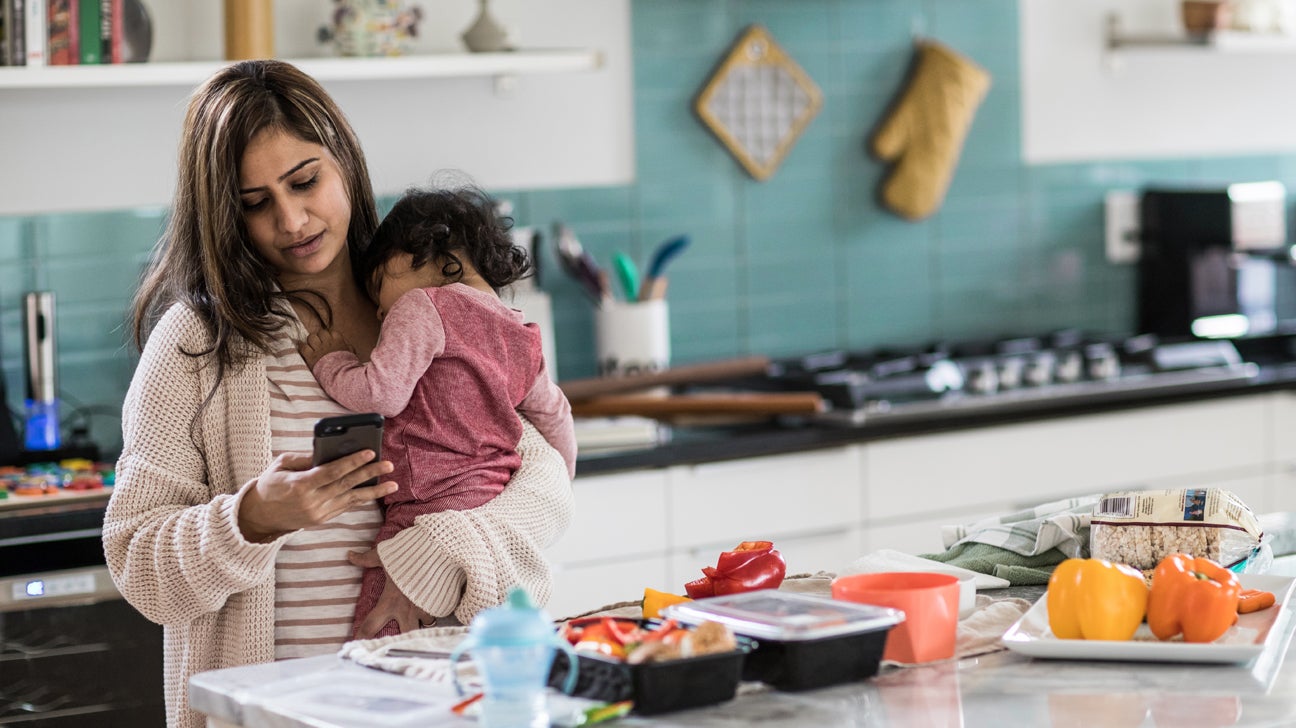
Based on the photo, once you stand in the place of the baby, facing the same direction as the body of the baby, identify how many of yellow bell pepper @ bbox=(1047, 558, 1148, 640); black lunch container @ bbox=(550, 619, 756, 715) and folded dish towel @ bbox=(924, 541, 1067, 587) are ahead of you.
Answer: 0

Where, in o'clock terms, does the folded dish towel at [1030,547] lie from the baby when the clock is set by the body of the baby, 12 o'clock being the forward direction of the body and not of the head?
The folded dish towel is roughly at 5 o'clock from the baby.

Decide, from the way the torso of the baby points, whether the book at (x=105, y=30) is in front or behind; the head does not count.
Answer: in front

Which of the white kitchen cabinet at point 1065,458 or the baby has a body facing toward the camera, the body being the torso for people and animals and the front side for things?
the white kitchen cabinet

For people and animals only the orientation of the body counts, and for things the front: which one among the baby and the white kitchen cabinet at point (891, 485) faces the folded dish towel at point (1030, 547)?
the white kitchen cabinet

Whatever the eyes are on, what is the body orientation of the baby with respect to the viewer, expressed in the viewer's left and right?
facing away from the viewer and to the left of the viewer

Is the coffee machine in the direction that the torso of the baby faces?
no

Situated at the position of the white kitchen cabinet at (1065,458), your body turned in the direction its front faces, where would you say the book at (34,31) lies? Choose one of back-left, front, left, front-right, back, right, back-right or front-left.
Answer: front-right

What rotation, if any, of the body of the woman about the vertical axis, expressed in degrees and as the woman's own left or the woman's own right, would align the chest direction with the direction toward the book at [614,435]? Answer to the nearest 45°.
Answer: approximately 90° to the woman's own left

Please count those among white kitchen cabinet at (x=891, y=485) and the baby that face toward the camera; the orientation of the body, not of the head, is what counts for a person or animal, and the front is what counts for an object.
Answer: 1

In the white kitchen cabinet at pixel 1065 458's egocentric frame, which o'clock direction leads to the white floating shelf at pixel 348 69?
The white floating shelf is roughly at 2 o'clock from the white kitchen cabinet.

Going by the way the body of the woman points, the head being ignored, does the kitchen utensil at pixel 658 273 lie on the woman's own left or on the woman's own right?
on the woman's own left

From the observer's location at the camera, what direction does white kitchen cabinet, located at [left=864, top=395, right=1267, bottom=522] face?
facing the viewer

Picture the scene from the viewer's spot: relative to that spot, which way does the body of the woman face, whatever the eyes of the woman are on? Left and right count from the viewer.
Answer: facing the viewer and to the right of the viewer

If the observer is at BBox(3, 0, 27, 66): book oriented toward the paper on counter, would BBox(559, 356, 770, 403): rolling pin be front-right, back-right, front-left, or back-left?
front-left

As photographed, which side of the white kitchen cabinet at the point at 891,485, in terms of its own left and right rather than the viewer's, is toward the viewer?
front
